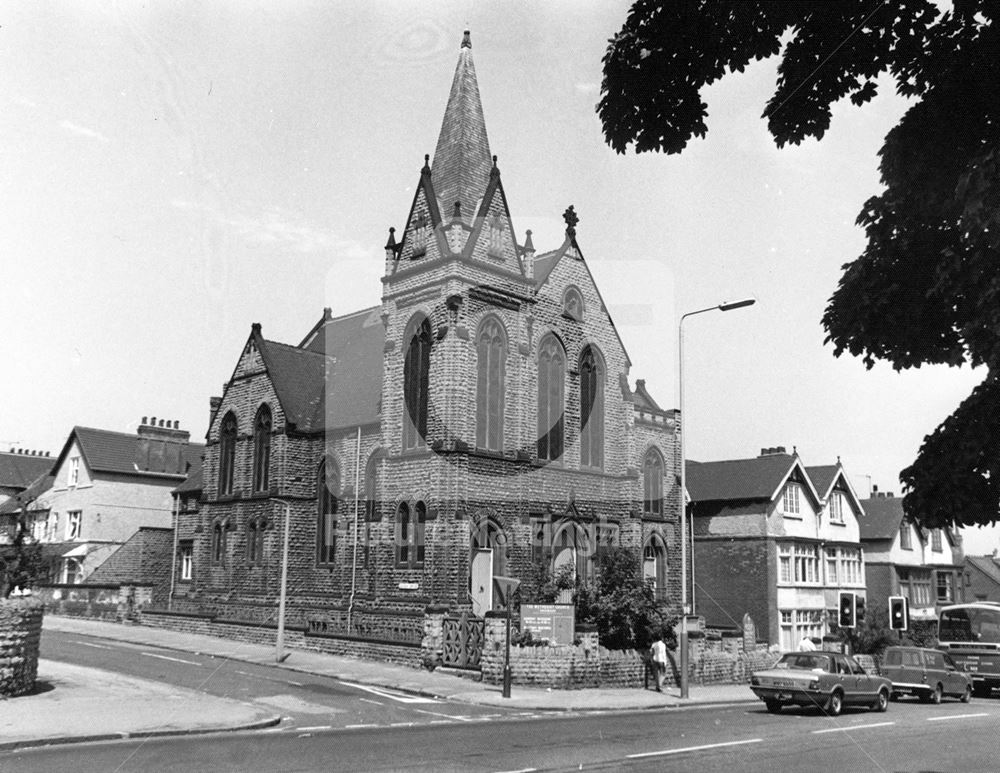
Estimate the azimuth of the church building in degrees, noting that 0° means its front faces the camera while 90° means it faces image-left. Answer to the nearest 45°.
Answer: approximately 315°

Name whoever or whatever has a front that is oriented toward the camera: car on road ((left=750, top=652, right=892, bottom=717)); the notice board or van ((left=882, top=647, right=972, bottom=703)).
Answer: the notice board

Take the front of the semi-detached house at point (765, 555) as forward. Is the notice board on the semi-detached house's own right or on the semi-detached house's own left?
on the semi-detached house's own right

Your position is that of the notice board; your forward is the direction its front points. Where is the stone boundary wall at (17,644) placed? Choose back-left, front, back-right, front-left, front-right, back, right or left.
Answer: front-right

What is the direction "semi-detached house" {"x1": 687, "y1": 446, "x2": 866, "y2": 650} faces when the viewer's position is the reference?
facing the viewer and to the right of the viewer

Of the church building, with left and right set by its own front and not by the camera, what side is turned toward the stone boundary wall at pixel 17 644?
right

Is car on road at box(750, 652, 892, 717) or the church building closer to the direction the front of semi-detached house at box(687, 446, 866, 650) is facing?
the car on road
